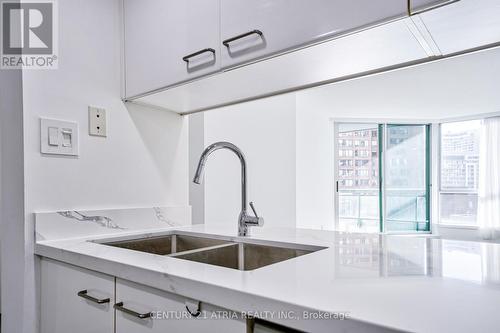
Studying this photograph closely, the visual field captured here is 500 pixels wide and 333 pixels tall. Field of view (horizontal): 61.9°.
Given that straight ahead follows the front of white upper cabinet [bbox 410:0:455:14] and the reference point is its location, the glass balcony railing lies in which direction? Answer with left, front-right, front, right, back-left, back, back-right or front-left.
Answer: back-right

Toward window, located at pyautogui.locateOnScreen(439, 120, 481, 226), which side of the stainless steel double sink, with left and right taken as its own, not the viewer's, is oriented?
back

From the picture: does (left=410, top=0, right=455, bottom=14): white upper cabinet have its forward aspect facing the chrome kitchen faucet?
no

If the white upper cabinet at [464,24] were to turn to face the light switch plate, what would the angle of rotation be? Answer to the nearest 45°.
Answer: approximately 45° to its right

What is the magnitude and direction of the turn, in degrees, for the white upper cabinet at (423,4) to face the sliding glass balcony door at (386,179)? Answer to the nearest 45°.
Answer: approximately 135° to its right

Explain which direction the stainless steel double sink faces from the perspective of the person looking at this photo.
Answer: facing the viewer and to the left of the viewer

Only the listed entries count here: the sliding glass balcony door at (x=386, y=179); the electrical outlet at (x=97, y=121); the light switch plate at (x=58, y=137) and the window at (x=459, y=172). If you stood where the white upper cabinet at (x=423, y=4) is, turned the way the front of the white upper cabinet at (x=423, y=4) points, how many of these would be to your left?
0

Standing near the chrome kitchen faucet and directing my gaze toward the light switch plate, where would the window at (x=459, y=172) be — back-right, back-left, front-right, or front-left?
back-right
